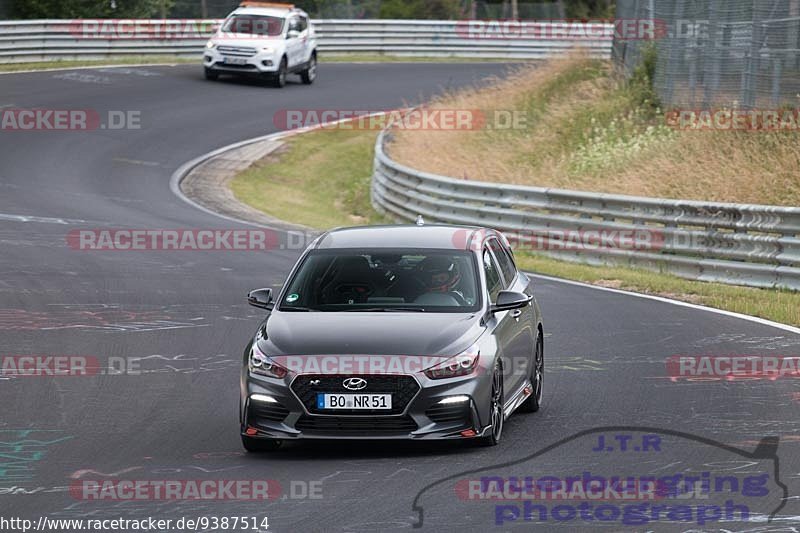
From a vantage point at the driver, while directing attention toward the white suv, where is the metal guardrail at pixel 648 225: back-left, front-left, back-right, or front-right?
front-right

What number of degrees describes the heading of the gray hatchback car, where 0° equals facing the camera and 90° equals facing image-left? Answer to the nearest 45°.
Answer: approximately 0°

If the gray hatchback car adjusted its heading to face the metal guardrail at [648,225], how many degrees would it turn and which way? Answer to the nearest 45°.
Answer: approximately 180°

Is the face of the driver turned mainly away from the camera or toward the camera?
toward the camera

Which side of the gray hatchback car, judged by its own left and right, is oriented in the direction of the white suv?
back
